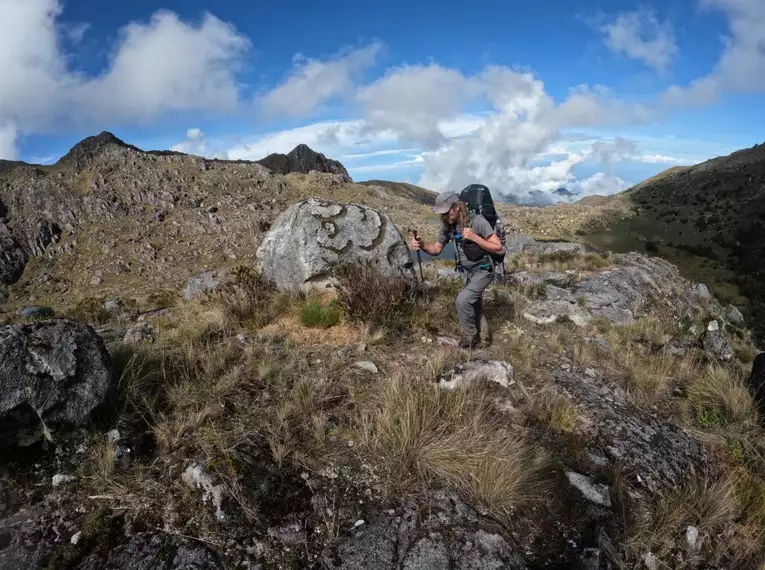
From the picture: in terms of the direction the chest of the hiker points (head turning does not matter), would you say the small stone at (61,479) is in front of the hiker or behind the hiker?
in front

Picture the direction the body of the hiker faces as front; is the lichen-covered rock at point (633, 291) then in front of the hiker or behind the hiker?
behind

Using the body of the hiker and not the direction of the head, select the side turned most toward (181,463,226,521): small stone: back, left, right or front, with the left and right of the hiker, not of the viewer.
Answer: front

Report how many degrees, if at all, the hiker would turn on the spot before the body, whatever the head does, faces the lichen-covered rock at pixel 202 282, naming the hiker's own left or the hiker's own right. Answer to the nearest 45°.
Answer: approximately 90° to the hiker's own right

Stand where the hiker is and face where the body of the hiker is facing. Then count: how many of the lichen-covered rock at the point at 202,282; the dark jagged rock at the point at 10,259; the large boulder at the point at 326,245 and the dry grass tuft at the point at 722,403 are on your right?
3

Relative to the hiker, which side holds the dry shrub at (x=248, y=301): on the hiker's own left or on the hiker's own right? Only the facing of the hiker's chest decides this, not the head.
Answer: on the hiker's own right

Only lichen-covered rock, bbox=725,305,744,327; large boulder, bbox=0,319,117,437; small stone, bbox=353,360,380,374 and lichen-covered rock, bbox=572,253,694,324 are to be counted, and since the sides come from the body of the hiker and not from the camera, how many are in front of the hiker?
2

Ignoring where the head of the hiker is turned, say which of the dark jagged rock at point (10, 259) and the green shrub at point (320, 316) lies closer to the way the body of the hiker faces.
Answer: the green shrub

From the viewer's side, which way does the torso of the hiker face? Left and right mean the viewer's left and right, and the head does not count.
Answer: facing the viewer and to the left of the viewer

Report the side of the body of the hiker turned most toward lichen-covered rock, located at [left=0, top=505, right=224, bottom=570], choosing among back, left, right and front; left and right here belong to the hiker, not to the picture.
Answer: front
